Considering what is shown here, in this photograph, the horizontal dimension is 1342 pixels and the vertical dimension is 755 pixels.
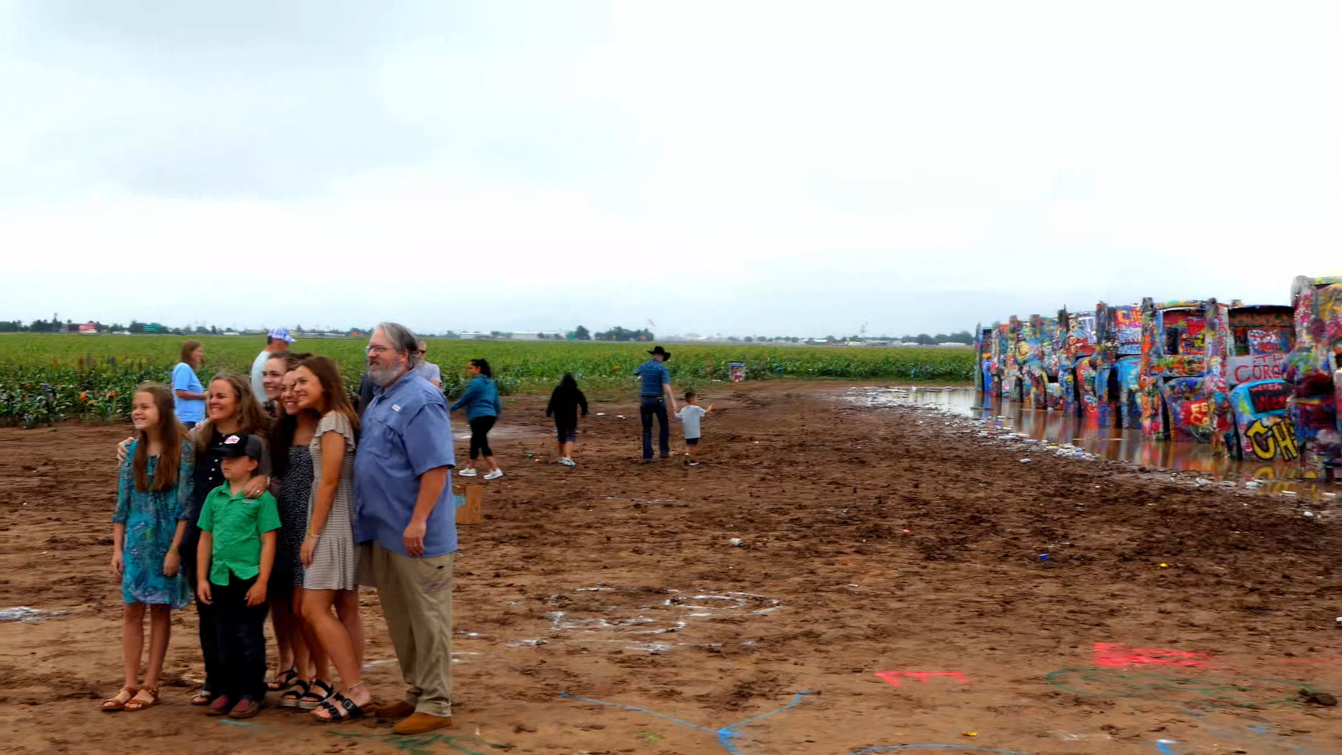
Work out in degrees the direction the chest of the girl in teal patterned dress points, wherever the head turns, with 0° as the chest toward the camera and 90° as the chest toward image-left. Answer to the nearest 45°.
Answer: approximately 45°

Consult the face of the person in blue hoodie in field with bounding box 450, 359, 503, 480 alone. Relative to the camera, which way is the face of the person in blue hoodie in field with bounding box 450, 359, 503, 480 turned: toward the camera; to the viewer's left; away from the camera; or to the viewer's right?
to the viewer's left

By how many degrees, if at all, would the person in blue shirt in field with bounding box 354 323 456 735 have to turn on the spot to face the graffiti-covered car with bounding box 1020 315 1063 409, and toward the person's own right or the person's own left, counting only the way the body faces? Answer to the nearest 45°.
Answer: approximately 180°

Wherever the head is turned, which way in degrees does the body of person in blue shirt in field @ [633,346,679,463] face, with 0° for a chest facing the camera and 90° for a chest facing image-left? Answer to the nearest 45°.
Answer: approximately 180°

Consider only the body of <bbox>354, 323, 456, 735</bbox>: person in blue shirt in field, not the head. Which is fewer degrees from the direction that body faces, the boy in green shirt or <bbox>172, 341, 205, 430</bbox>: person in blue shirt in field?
the boy in green shirt

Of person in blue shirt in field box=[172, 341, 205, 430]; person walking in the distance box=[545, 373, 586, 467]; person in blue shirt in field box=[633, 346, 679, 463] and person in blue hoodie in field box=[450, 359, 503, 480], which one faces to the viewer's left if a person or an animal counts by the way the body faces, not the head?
person in blue hoodie in field box=[450, 359, 503, 480]

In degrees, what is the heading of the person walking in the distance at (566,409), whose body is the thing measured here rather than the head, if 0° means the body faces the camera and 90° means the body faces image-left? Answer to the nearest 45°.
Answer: approximately 180°
